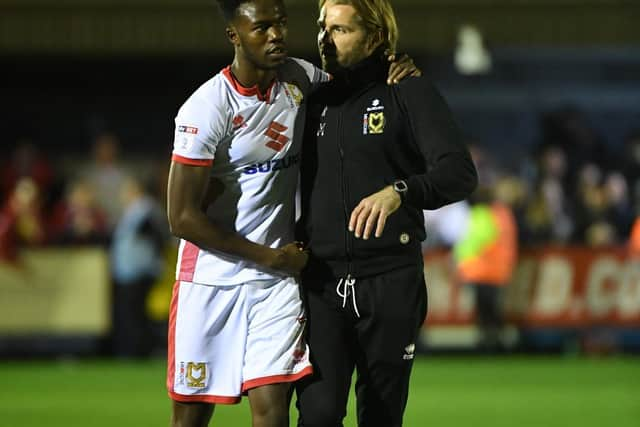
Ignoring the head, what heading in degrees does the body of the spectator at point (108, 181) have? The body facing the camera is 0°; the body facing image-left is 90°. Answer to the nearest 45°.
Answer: approximately 0°

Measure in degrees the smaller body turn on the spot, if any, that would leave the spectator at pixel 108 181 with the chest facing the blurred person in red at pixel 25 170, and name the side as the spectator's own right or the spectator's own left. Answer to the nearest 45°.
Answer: approximately 90° to the spectator's own right

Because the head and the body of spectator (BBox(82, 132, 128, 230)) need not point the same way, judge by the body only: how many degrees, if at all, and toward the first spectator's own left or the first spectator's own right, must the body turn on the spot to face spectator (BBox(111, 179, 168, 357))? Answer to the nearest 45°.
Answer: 0° — they already face them

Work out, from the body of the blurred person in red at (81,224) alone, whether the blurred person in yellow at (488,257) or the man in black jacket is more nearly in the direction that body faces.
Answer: the man in black jacket

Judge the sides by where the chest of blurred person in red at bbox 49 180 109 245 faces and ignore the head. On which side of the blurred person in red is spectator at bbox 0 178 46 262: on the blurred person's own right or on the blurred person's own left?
on the blurred person's own right

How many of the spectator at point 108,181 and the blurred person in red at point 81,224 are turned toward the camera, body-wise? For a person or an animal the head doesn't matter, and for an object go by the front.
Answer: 2

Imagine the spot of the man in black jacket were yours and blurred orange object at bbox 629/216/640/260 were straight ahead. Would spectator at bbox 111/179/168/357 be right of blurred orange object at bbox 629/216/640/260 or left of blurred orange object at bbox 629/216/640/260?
left

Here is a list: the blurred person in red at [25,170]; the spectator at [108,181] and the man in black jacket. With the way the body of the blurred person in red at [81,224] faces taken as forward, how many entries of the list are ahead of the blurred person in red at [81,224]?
1
